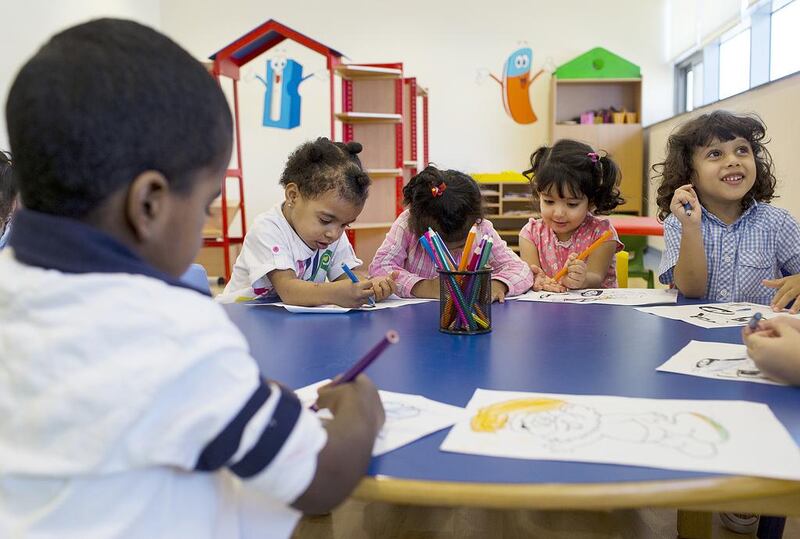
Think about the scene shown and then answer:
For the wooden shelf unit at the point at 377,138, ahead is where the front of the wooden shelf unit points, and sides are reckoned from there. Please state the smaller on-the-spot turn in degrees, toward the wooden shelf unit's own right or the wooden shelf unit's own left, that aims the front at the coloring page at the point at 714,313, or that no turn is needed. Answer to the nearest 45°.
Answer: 0° — it already faces it

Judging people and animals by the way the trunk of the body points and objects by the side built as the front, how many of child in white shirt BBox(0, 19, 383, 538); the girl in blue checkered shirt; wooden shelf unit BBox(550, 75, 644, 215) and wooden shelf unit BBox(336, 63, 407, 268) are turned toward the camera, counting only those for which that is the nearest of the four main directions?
3

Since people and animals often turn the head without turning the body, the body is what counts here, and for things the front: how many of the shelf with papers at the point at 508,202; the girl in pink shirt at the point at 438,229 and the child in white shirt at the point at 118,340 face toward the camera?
2

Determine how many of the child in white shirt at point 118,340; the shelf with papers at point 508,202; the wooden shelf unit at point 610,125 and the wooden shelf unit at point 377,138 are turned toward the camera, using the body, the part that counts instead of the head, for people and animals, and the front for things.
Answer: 3

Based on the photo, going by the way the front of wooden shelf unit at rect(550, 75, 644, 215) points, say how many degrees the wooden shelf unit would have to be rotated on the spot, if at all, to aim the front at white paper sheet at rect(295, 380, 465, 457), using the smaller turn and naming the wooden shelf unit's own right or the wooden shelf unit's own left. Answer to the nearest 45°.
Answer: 0° — it already faces it

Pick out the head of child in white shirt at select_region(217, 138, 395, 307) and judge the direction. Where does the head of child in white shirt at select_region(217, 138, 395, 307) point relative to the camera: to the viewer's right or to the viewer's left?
to the viewer's right

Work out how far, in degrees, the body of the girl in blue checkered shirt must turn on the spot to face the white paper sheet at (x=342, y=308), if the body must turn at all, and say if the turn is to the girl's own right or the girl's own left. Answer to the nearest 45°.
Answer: approximately 45° to the girl's own right

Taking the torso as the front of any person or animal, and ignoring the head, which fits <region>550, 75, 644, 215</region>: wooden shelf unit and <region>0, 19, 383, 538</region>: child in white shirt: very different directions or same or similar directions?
very different directions

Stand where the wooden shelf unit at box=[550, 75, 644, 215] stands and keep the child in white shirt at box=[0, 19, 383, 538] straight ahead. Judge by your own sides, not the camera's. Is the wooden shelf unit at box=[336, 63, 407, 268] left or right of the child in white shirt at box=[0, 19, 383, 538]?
right

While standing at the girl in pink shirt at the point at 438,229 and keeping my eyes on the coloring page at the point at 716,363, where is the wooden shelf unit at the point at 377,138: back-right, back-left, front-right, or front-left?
back-left
